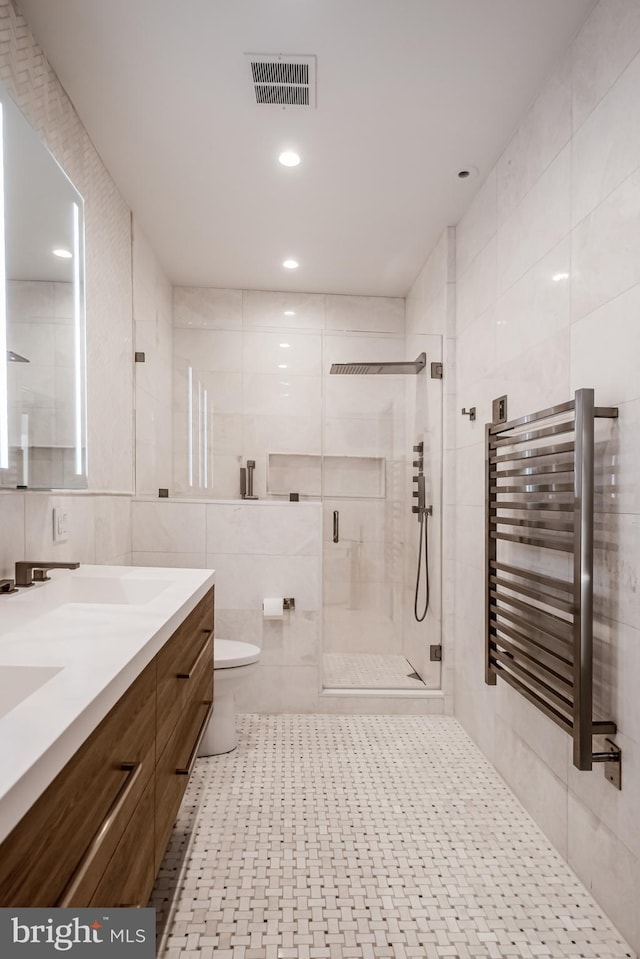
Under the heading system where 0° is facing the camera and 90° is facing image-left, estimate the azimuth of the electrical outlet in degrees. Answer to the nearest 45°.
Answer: approximately 315°

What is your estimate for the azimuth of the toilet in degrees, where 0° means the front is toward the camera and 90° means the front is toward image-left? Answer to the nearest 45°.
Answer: approximately 270°

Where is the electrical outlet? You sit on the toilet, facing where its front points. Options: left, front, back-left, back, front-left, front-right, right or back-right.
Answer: back-right

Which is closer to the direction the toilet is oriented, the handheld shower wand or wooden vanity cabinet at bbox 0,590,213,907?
the handheld shower wand
